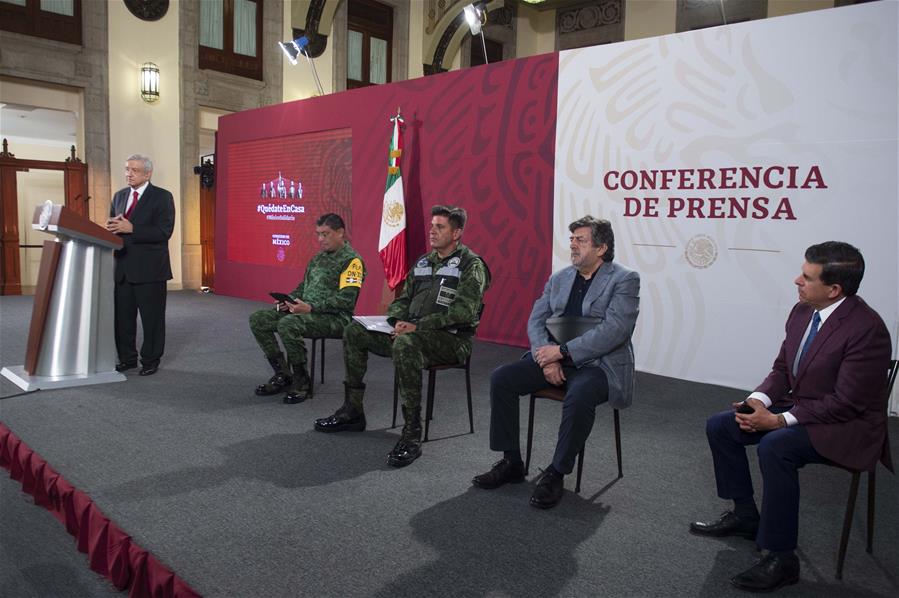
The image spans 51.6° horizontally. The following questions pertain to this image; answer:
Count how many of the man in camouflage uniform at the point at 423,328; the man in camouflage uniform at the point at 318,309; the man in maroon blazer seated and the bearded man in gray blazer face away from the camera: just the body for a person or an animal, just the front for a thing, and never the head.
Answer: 0

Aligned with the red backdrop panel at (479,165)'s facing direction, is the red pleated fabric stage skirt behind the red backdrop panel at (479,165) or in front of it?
in front

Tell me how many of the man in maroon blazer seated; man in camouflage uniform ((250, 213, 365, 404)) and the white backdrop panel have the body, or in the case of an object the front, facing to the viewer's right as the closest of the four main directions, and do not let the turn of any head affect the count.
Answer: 0

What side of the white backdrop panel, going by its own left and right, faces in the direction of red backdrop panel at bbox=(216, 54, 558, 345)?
right

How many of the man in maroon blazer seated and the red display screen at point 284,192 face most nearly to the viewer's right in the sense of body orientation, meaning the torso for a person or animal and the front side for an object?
0

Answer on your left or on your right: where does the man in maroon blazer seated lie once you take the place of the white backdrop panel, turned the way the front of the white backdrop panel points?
on your left

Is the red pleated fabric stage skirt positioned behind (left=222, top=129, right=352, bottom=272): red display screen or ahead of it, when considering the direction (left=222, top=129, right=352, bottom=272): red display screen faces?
ahead

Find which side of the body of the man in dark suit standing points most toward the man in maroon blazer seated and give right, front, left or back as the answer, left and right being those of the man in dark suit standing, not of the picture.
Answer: left

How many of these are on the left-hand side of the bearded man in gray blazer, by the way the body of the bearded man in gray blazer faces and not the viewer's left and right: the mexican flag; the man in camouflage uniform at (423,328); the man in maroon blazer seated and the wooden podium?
1

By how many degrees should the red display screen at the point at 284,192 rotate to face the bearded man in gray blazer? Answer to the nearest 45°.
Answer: approximately 45° to its left

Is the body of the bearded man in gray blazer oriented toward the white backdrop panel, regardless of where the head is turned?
no

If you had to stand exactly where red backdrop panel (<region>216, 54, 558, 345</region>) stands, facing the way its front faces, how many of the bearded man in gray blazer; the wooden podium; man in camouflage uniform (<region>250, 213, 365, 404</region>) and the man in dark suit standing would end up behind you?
0

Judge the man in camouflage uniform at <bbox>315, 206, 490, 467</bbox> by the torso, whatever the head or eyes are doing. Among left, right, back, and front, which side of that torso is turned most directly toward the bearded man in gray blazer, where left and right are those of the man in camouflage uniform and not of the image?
left

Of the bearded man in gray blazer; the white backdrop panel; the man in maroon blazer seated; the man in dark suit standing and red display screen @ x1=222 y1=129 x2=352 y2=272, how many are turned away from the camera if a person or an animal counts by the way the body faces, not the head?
0

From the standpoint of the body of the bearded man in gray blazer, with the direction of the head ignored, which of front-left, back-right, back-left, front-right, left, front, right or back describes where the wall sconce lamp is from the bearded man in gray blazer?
right

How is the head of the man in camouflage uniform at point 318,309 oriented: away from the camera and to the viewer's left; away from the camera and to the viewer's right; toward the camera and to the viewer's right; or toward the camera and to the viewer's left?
toward the camera and to the viewer's left

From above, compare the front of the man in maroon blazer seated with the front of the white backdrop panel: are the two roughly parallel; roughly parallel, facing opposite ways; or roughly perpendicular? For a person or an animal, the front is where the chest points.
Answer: roughly parallel

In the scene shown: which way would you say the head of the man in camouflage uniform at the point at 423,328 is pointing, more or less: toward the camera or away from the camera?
toward the camera

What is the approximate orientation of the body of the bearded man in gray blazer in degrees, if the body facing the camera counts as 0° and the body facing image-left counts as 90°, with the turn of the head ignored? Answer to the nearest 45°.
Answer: approximately 45°
